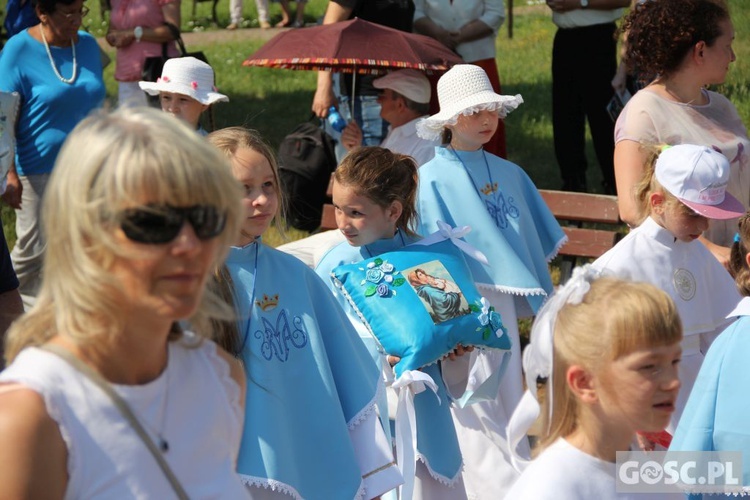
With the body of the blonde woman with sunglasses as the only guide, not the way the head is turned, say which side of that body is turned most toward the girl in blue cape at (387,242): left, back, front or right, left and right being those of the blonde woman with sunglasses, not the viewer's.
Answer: left

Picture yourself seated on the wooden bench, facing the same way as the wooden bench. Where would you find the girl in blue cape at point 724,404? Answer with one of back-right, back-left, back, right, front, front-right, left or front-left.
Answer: front

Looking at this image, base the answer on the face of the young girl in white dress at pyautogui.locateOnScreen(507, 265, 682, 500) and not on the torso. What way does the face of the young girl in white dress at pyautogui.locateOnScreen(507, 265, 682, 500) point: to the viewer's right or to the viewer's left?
to the viewer's right

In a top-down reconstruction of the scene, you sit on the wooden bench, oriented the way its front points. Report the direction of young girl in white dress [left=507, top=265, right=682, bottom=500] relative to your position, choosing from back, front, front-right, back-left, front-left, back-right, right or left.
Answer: front

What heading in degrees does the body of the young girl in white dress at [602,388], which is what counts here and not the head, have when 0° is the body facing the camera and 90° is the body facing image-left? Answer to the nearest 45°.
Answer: approximately 315°

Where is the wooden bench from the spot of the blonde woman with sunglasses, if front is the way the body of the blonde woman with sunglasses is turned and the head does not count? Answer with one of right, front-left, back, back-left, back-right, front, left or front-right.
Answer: left

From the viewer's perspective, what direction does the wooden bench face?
toward the camera

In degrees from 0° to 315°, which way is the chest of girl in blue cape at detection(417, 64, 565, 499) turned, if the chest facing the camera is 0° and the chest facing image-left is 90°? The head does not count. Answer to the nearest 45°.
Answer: approximately 315°

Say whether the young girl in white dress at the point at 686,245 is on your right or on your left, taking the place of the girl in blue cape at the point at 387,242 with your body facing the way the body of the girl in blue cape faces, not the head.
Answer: on your left

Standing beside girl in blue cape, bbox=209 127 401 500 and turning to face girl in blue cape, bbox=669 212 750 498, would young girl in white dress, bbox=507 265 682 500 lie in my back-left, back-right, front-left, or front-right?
front-right
